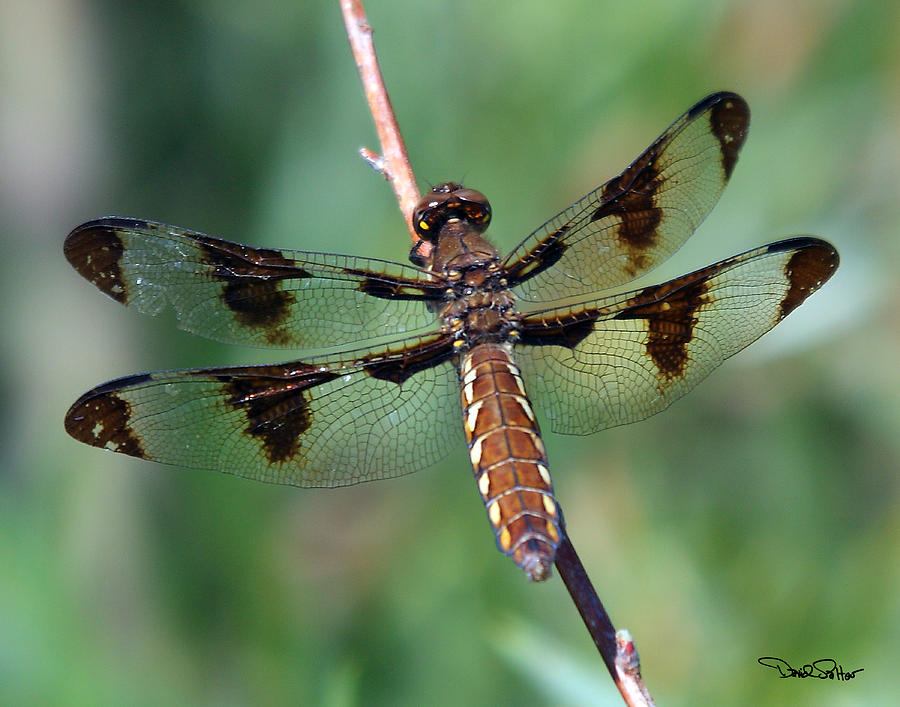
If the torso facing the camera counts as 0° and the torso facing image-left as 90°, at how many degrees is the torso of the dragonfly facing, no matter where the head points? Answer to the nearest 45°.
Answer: approximately 180°
